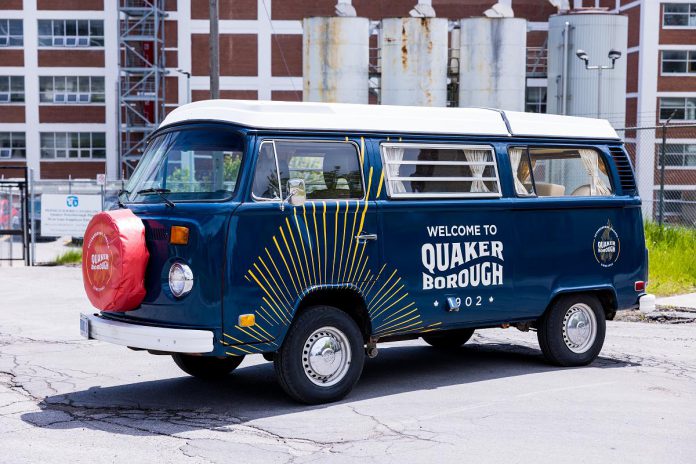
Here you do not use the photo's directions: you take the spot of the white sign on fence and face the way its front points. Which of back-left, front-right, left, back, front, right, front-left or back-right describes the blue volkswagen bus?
front

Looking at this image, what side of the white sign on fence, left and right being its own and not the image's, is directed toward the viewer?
front

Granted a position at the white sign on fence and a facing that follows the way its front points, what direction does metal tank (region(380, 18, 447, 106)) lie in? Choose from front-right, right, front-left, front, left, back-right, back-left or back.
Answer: back-left

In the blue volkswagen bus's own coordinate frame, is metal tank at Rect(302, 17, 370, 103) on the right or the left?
on its right

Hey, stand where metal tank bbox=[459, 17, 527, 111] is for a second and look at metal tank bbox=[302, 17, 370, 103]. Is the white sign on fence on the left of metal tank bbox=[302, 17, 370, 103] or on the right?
left

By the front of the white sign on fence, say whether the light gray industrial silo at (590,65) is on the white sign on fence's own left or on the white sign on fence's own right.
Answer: on the white sign on fence's own left

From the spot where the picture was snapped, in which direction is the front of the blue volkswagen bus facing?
facing the viewer and to the left of the viewer

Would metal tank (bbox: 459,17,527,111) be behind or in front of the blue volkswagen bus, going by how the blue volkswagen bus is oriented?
behind

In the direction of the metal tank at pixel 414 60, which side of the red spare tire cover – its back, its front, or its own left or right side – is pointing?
back

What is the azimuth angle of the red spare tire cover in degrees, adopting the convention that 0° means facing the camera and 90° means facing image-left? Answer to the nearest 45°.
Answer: approximately 45°

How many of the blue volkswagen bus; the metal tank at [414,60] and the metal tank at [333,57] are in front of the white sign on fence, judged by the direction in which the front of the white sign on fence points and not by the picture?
1

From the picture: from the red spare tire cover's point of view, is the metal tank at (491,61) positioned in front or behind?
behind

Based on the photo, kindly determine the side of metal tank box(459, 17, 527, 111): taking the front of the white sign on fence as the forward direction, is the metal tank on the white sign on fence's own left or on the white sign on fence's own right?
on the white sign on fence's own left
